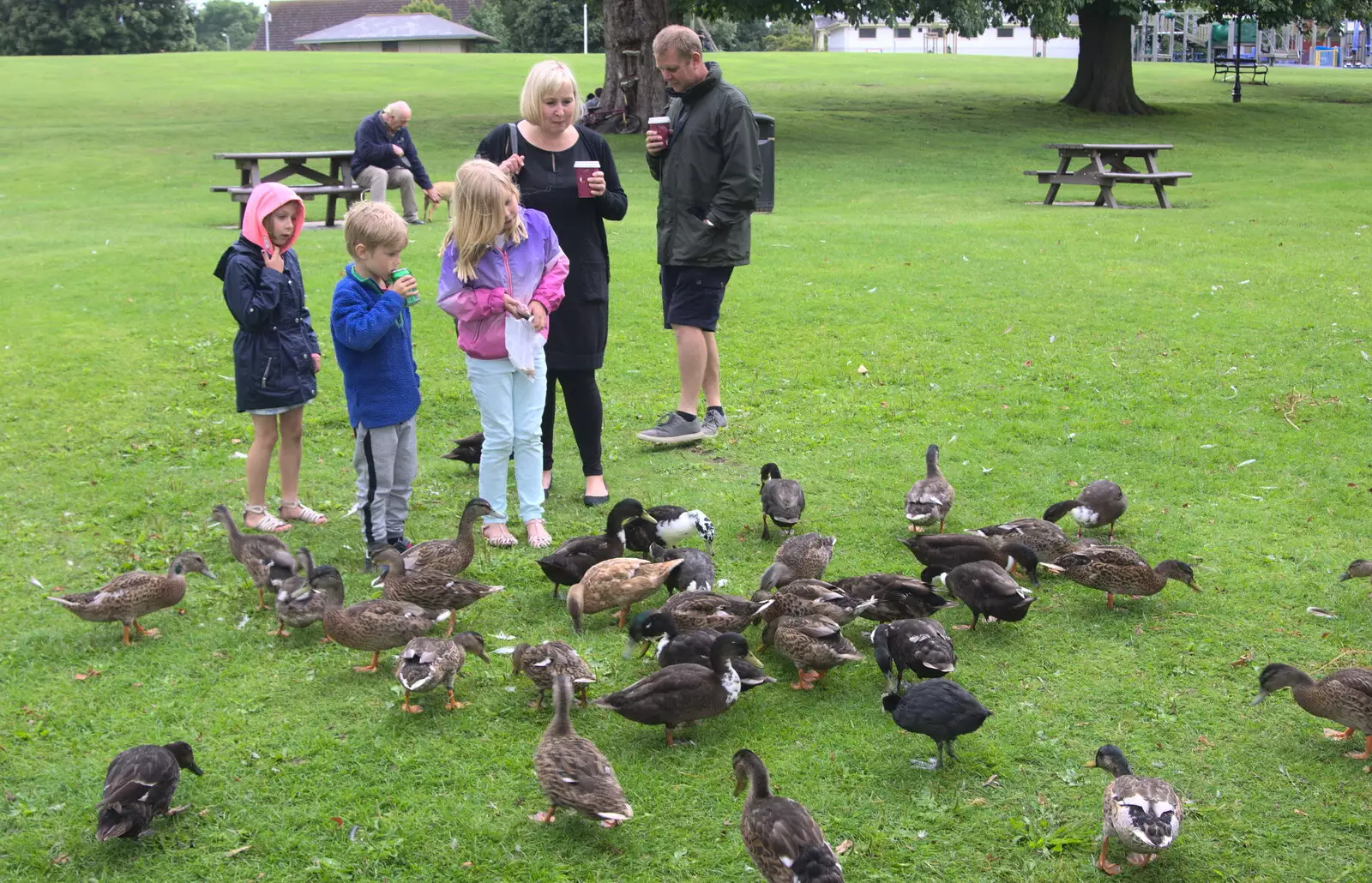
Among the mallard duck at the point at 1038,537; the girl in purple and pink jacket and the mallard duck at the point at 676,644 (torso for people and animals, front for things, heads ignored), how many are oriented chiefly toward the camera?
1

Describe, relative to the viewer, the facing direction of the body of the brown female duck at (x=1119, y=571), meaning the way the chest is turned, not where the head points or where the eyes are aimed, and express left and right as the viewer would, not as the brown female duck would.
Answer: facing to the right of the viewer

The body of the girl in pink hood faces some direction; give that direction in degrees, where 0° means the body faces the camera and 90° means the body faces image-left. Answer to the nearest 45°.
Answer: approximately 315°

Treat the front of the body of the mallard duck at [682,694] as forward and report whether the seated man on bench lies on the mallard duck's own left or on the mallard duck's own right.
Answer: on the mallard duck's own left

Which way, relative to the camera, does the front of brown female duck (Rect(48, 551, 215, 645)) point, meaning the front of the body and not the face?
to the viewer's right

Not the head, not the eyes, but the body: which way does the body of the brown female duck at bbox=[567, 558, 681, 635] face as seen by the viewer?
to the viewer's left

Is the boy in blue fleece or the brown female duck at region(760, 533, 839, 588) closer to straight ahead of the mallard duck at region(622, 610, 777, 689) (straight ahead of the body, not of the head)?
the boy in blue fleece

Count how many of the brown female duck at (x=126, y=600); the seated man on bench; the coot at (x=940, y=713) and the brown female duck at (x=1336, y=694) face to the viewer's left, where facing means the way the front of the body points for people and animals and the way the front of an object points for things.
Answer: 2

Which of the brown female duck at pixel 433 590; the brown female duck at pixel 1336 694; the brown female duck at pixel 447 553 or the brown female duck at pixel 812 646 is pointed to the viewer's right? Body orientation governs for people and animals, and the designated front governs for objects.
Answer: the brown female duck at pixel 447 553
